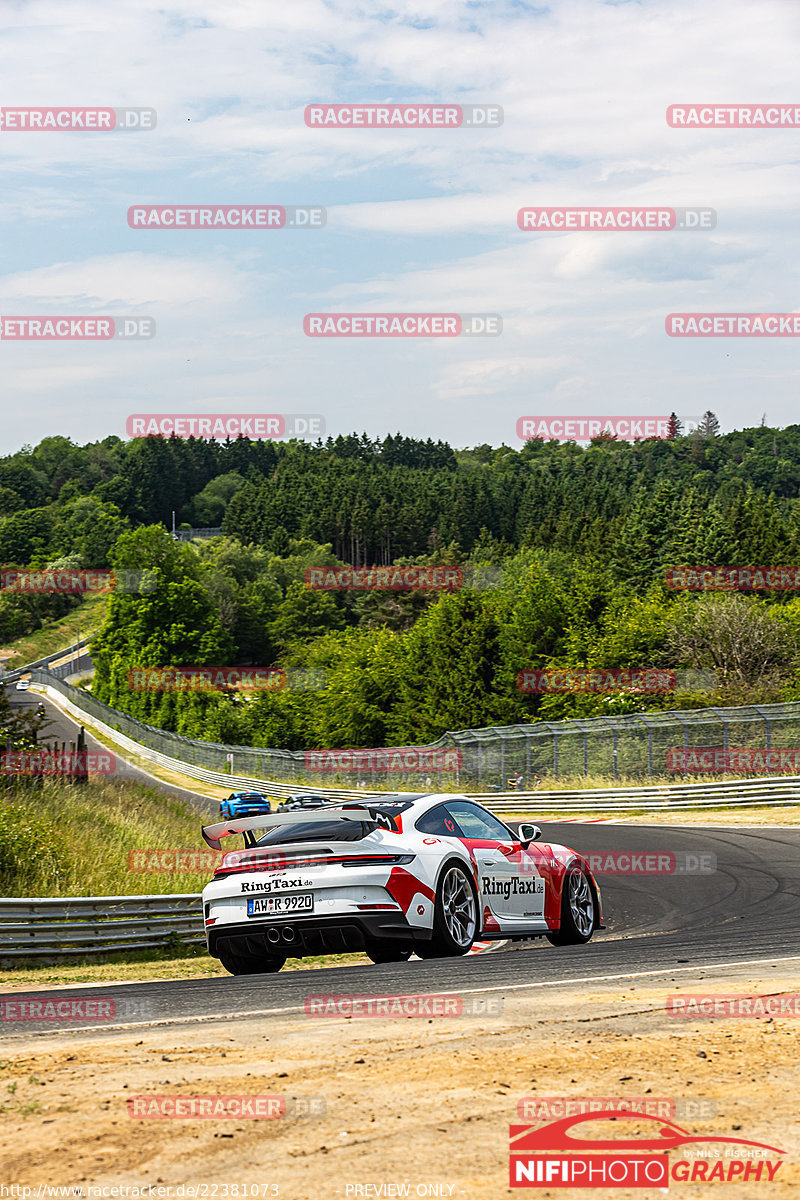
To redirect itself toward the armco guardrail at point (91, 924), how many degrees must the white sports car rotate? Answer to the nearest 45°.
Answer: approximately 90° to its left

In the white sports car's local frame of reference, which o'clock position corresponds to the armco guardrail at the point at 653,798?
The armco guardrail is roughly at 11 o'clock from the white sports car.

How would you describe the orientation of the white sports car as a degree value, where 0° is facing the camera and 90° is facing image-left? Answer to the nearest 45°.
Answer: approximately 225°

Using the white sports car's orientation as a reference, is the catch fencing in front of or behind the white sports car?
in front
